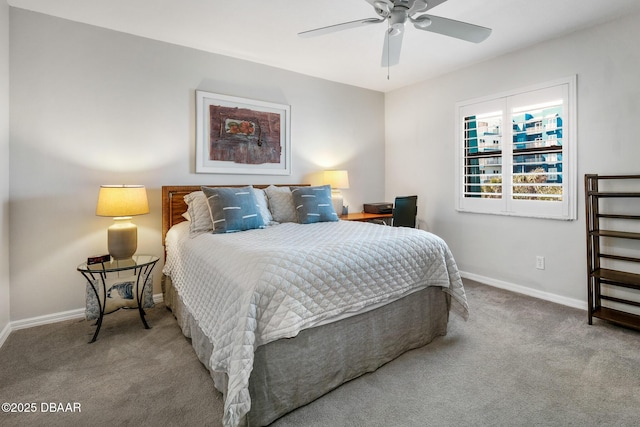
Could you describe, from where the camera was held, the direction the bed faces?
facing the viewer and to the right of the viewer

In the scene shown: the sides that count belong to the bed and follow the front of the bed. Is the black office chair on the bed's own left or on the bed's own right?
on the bed's own left

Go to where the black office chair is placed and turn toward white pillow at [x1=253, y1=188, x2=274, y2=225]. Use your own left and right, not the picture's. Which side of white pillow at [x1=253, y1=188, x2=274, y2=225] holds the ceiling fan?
left

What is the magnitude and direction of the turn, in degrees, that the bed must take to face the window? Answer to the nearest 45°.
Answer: approximately 90° to its left
